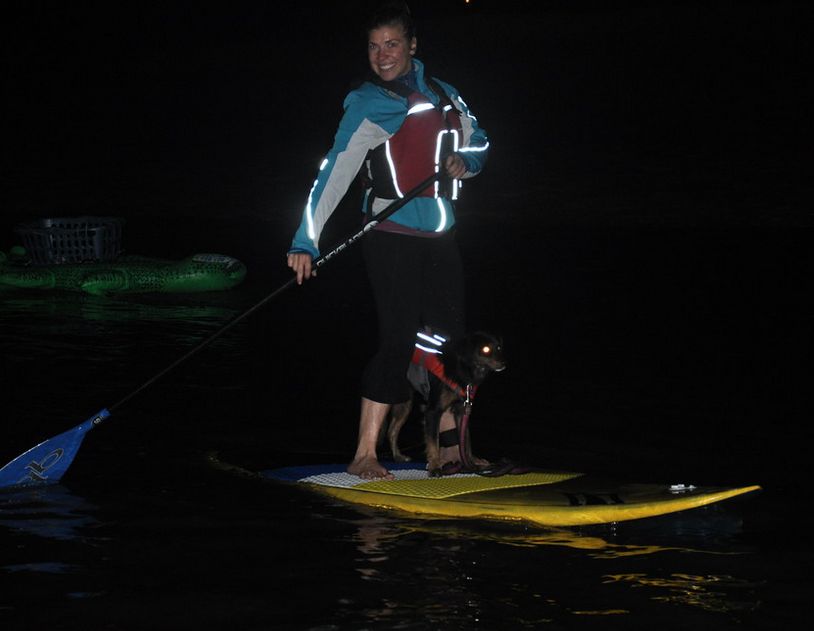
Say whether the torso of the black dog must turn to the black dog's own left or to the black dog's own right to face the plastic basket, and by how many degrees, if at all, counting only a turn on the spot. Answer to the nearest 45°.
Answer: approximately 180°

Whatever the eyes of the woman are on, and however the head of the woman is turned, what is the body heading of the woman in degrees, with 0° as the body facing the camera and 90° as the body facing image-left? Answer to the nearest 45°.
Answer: approximately 315°

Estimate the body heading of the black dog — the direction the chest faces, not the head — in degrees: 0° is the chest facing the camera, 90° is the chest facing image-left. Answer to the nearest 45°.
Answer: approximately 315°

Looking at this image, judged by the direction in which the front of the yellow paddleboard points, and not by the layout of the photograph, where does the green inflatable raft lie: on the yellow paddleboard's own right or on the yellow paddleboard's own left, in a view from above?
on the yellow paddleboard's own left

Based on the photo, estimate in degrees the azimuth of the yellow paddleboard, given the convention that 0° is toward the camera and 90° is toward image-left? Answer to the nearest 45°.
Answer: approximately 270°
